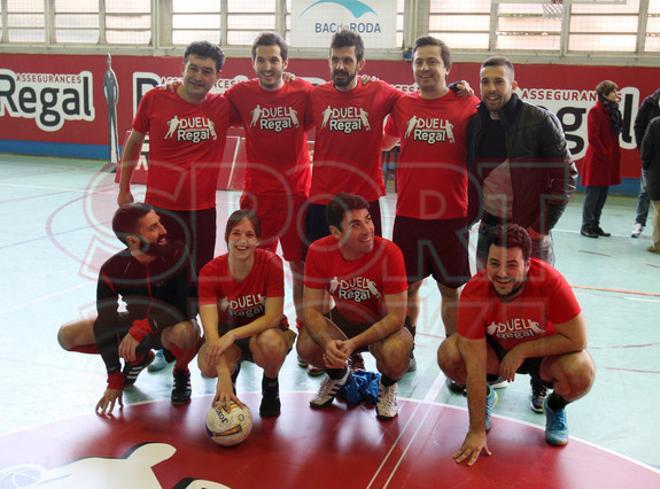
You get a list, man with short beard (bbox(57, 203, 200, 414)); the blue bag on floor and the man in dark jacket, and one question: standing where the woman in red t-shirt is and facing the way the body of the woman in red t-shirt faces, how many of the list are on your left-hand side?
2

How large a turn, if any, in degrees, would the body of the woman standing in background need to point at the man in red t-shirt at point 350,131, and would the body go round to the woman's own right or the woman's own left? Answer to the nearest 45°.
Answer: approximately 90° to the woman's own right

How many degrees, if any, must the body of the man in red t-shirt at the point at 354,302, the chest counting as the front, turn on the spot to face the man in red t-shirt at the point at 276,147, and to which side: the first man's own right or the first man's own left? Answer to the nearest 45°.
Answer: approximately 135° to the first man's own right
